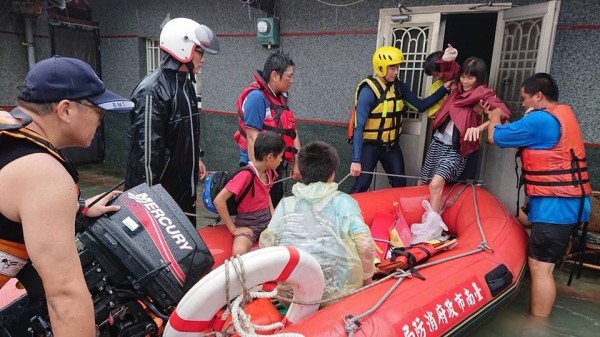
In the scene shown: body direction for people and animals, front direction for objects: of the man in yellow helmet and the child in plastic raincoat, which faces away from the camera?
the child in plastic raincoat

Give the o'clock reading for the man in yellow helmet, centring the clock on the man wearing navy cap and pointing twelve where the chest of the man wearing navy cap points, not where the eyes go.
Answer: The man in yellow helmet is roughly at 11 o'clock from the man wearing navy cap.

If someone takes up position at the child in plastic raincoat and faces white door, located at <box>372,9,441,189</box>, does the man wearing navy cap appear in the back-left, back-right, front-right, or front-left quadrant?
back-left

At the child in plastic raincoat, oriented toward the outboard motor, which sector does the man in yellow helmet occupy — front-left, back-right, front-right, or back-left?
back-right

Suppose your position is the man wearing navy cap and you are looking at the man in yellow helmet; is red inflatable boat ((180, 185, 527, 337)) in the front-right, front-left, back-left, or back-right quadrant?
front-right

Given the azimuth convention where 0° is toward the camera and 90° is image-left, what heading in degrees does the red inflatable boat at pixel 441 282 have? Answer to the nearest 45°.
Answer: approximately 225°

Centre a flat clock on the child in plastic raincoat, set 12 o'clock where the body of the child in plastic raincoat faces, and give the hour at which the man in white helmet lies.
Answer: The man in white helmet is roughly at 10 o'clock from the child in plastic raincoat.

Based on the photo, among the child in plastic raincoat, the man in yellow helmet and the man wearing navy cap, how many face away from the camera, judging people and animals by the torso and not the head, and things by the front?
1

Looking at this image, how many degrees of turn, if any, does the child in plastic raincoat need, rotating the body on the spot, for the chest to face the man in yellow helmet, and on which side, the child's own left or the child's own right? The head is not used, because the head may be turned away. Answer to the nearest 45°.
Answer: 0° — they already face them

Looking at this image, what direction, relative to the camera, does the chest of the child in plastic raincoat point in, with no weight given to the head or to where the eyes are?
away from the camera

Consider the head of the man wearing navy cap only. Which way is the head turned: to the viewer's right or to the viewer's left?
to the viewer's right

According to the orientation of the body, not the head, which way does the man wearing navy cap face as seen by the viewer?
to the viewer's right

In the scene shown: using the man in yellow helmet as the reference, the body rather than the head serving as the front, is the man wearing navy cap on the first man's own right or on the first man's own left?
on the first man's own right

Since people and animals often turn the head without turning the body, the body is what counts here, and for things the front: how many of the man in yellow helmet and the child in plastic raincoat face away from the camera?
1

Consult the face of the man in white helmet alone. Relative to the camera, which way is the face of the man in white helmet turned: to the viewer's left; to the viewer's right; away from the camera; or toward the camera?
to the viewer's right

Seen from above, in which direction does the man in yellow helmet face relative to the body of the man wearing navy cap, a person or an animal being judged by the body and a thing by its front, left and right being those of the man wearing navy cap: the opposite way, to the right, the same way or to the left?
to the right

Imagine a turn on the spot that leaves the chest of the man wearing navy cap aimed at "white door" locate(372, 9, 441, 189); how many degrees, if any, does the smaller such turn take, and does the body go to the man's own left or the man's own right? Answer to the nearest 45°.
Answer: approximately 45° to the man's own left
